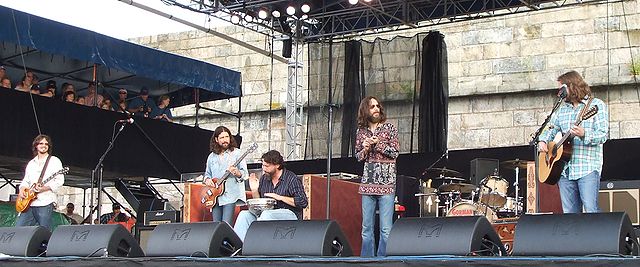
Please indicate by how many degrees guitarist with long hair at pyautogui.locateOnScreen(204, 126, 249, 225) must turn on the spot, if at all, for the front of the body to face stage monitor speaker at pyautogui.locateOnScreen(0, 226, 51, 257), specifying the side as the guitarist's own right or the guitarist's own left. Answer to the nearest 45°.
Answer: approximately 45° to the guitarist's own right

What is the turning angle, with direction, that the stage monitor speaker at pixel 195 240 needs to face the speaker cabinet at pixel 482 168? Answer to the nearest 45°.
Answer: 0° — it already faces it

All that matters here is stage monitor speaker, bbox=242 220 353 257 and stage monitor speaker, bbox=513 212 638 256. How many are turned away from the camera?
2

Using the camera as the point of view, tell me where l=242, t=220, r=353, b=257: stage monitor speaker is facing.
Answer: facing away from the viewer

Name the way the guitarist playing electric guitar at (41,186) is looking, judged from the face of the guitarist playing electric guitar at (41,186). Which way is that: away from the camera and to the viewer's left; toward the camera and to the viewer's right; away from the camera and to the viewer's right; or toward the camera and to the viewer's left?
toward the camera and to the viewer's right

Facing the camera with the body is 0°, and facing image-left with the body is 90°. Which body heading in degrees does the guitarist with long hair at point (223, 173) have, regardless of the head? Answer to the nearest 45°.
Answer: approximately 0°

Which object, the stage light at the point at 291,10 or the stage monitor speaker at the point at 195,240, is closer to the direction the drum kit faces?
the stage monitor speaker
